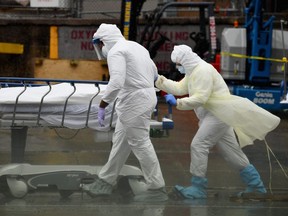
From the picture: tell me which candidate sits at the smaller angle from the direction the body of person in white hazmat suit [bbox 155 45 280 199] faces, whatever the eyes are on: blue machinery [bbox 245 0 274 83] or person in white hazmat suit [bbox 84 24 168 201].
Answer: the person in white hazmat suit

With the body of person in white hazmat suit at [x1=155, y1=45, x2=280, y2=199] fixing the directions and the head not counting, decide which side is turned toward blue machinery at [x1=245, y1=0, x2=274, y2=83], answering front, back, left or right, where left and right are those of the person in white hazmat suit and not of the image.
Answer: right

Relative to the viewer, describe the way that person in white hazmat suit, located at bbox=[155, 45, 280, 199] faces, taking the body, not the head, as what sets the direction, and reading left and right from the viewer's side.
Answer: facing to the left of the viewer

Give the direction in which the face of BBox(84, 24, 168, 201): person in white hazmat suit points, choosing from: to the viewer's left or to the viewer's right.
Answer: to the viewer's left

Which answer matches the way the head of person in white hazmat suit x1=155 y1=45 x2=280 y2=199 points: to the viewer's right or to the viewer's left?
to the viewer's left

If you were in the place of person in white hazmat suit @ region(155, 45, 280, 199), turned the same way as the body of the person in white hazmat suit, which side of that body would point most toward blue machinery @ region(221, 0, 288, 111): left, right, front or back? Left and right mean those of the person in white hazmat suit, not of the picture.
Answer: right

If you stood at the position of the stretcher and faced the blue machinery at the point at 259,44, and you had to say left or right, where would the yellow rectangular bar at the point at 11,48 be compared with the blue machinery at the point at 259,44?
left
